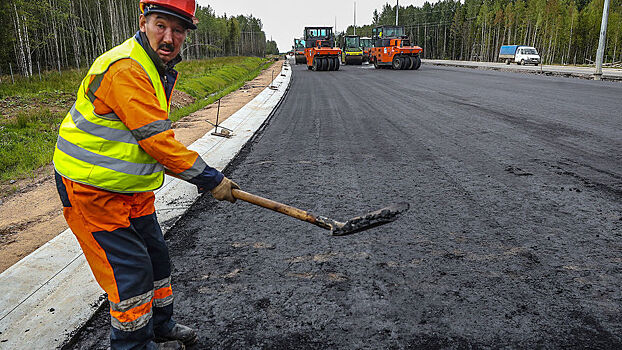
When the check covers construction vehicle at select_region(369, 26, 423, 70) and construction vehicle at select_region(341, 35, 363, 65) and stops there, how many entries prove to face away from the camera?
0

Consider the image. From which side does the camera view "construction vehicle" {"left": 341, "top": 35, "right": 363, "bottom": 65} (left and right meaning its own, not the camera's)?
front

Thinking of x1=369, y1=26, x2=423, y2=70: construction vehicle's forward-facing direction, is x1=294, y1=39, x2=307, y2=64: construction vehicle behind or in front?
behind

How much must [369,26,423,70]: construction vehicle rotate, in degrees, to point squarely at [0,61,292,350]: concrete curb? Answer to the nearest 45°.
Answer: approximately 45° to its right

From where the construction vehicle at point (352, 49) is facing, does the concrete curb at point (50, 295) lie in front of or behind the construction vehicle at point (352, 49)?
in front

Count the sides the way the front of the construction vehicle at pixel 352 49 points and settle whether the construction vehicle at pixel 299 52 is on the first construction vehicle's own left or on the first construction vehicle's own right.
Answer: on the first construction vehicle's own right

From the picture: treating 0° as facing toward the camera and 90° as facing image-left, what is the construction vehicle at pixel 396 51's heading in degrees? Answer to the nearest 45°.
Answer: approximately 315°

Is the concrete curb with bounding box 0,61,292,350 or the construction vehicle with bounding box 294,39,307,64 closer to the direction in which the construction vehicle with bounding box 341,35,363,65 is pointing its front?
the concrete curb

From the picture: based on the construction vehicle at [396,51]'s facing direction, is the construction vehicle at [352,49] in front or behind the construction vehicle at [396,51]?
behind

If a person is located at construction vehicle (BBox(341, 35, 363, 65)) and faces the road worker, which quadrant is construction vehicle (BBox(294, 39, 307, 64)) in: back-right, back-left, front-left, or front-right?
back-right

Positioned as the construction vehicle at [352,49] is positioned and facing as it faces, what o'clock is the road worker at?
The road worker is roughly at 12 o'clock from the construction vehicle.

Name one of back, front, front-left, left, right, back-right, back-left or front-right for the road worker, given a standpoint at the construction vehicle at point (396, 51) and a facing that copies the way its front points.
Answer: front-right
